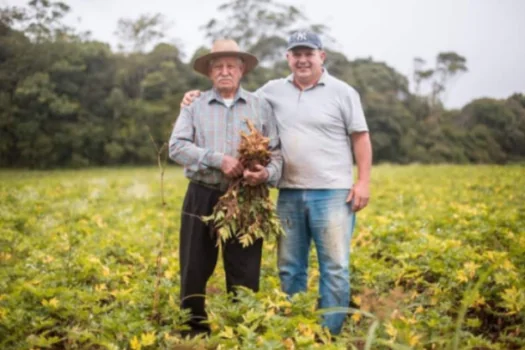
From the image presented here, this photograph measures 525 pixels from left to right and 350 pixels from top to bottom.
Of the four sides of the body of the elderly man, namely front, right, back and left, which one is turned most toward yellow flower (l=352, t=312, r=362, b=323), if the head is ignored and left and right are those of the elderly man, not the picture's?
left

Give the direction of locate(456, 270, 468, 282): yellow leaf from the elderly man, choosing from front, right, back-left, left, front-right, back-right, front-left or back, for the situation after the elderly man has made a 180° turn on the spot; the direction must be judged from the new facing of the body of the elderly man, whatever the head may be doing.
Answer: right

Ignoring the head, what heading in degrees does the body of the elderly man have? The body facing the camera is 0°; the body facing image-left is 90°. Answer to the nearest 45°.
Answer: approximately 0°
